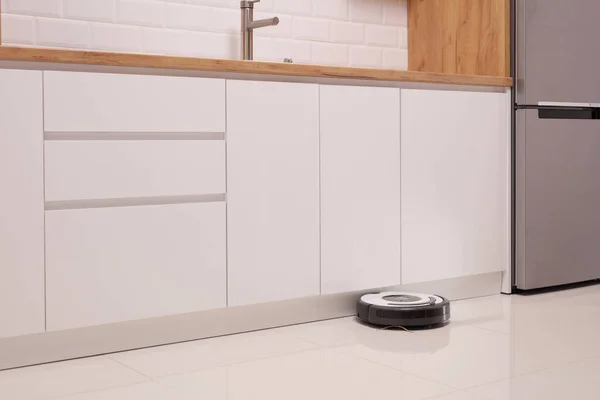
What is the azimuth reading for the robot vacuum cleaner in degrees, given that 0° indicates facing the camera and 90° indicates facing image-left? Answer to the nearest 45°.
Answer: approximately 315°

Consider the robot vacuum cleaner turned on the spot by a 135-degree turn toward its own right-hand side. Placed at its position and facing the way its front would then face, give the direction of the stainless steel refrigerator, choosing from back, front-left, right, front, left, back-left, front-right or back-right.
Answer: back-right

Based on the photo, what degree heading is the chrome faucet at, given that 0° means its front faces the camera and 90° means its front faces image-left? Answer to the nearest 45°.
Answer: approximately 315°
